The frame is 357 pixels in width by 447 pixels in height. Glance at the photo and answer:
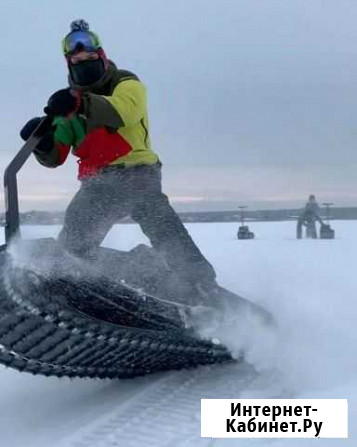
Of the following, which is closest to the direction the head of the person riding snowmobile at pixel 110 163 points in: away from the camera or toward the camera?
toward the camera

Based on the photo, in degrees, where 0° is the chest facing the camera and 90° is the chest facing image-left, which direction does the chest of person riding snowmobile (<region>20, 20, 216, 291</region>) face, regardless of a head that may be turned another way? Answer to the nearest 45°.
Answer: approximately 45°

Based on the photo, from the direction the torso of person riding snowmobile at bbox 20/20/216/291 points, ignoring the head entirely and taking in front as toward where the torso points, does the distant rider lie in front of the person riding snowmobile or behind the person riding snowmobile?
behind
